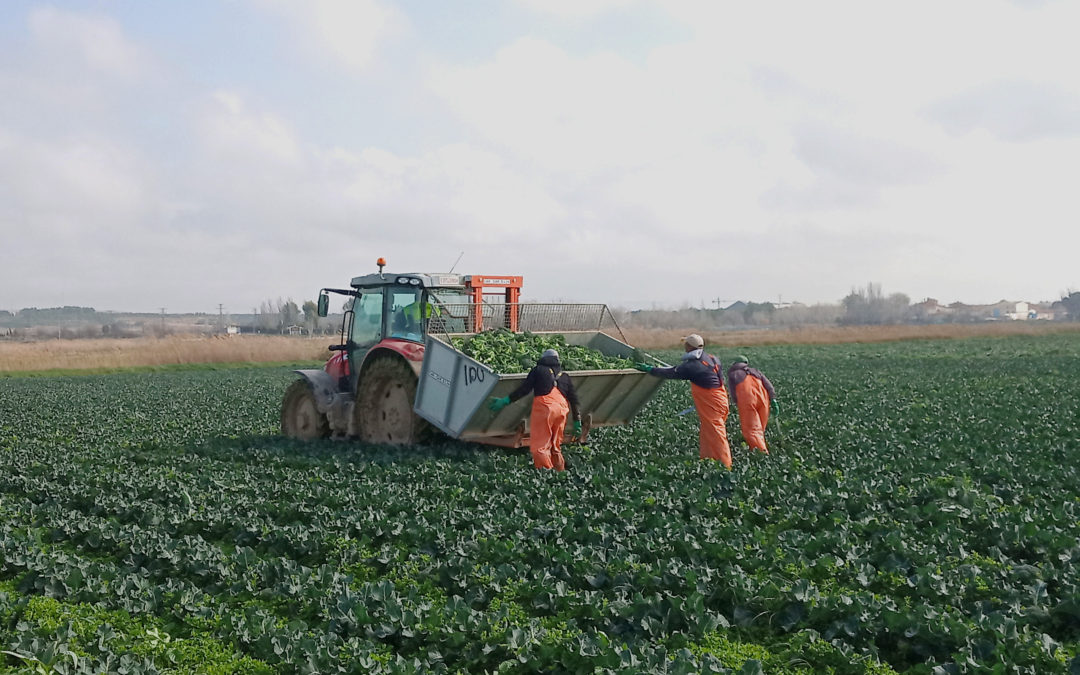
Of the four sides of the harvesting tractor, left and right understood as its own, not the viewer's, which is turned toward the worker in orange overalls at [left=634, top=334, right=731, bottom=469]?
back

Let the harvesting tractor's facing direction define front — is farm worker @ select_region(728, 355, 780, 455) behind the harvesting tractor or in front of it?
behind

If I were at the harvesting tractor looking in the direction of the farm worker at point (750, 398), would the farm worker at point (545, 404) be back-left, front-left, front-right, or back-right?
front-right

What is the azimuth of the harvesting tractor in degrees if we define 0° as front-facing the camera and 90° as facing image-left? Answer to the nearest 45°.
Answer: approximately 135°

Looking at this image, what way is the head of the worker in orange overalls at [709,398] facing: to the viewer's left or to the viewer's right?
to the viewer's left
